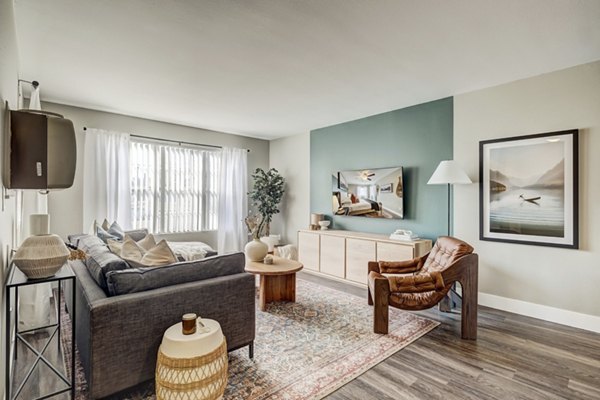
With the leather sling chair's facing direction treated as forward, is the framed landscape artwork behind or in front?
behind

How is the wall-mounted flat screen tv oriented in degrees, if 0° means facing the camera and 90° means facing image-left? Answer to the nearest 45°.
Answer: approximately 45°

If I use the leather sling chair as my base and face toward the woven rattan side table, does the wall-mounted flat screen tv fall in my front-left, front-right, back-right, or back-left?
back-right

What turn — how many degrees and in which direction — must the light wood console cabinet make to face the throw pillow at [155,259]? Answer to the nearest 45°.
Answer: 0° — it already faces it

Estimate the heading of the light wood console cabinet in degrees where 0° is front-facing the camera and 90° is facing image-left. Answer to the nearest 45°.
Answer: approximately 45°

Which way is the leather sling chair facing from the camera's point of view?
to the viewer's left

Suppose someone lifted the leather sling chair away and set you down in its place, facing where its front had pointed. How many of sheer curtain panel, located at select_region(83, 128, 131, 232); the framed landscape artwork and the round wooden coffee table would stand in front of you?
2
